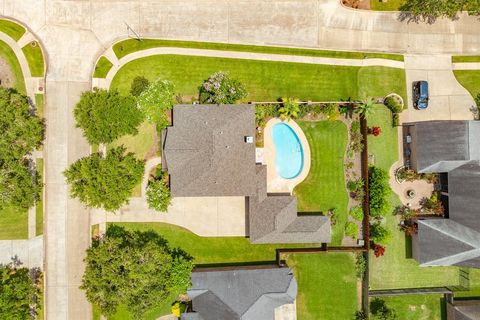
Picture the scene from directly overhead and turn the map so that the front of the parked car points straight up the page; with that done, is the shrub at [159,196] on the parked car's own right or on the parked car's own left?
on the parked car's own right

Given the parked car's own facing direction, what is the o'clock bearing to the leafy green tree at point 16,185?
The leafy green tree is roughly at 2 o'clock from the parked car.

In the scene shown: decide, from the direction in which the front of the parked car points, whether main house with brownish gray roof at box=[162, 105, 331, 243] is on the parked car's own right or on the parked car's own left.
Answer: on the parked car's own right

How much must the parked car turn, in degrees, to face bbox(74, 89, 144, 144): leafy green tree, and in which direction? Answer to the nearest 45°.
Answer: approximately 45° to its right

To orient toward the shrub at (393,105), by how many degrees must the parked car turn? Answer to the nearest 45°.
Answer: approximately 45° to its right

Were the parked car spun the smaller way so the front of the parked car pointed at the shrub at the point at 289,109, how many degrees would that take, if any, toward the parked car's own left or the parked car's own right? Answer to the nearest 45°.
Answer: approximately 45° to the parked car's own right

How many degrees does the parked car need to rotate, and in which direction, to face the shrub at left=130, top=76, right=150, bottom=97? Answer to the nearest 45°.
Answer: approximately 45° to its right
